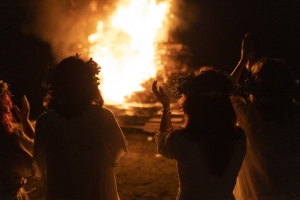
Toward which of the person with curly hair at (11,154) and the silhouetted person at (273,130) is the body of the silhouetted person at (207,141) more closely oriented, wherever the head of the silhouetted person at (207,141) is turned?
the person with curly hair

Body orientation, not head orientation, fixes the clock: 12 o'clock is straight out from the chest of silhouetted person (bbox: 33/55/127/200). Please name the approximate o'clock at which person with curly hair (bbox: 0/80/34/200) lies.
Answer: The person with curly hair is roughly at 10 o'clock from the silhouetted person.

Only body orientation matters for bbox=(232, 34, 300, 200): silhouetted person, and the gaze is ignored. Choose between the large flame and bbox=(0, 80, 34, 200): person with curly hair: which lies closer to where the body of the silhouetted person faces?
the large flame

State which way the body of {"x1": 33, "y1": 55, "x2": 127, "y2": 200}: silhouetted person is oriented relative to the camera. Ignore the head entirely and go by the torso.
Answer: away from the camera

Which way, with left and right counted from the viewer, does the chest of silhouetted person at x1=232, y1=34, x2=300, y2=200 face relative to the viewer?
facing away from the viewer and to the left of the viewer

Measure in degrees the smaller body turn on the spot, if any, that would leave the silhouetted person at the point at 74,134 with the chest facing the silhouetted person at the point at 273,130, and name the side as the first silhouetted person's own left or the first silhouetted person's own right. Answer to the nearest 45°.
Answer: approximately 90° to the first silhouetted person's own right
